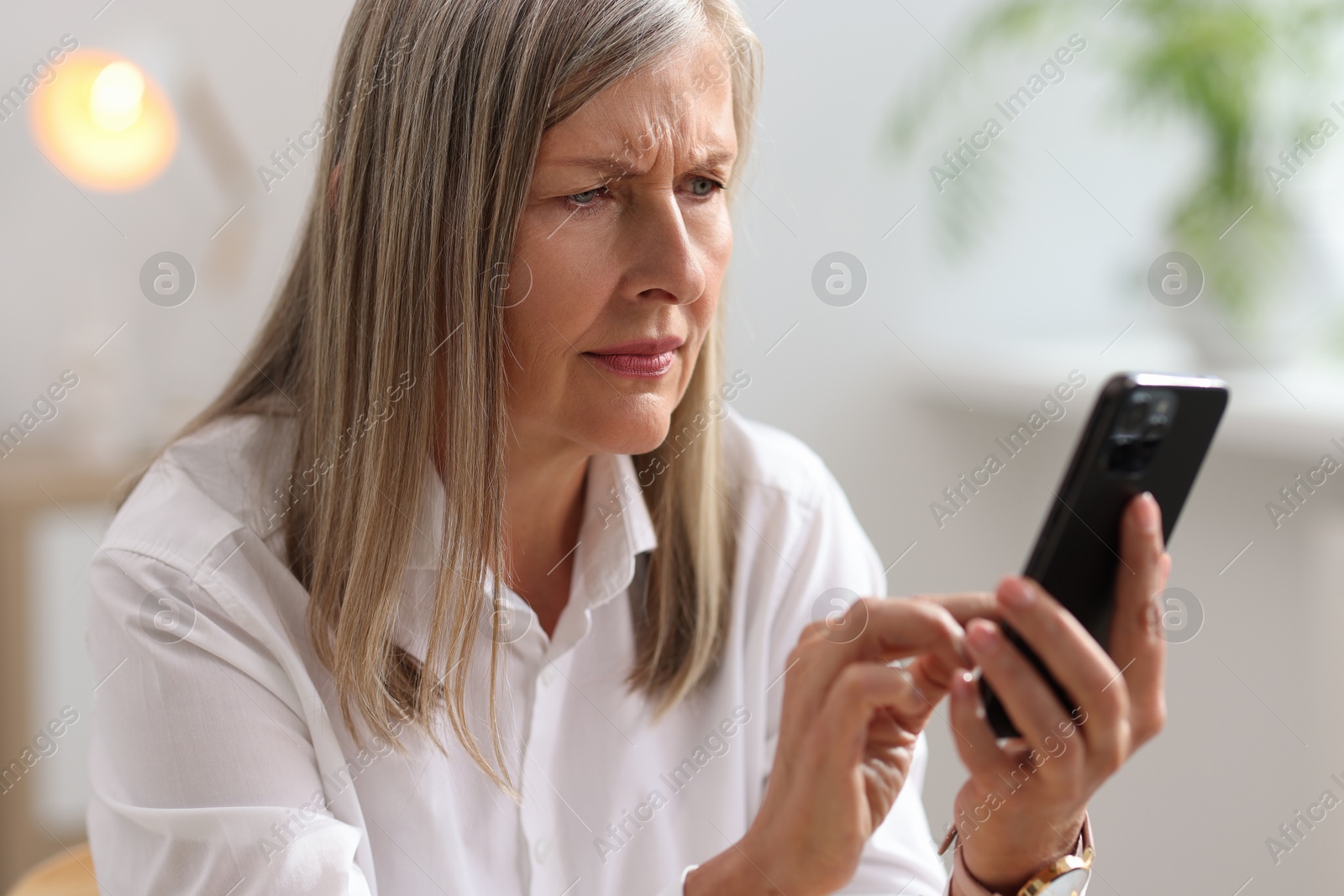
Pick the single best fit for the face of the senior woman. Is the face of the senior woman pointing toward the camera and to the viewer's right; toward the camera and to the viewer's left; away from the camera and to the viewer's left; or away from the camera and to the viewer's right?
toward the camera and to the viewer's right

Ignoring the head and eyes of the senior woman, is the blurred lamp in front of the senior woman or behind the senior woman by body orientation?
behind

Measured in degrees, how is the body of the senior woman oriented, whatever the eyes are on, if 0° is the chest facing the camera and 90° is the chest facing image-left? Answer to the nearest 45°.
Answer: approximately 315°

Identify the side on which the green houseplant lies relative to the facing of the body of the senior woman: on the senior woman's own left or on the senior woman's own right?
on the senior woman's own left

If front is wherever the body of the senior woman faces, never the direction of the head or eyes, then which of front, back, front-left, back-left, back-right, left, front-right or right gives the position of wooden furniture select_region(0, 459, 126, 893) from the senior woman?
back
